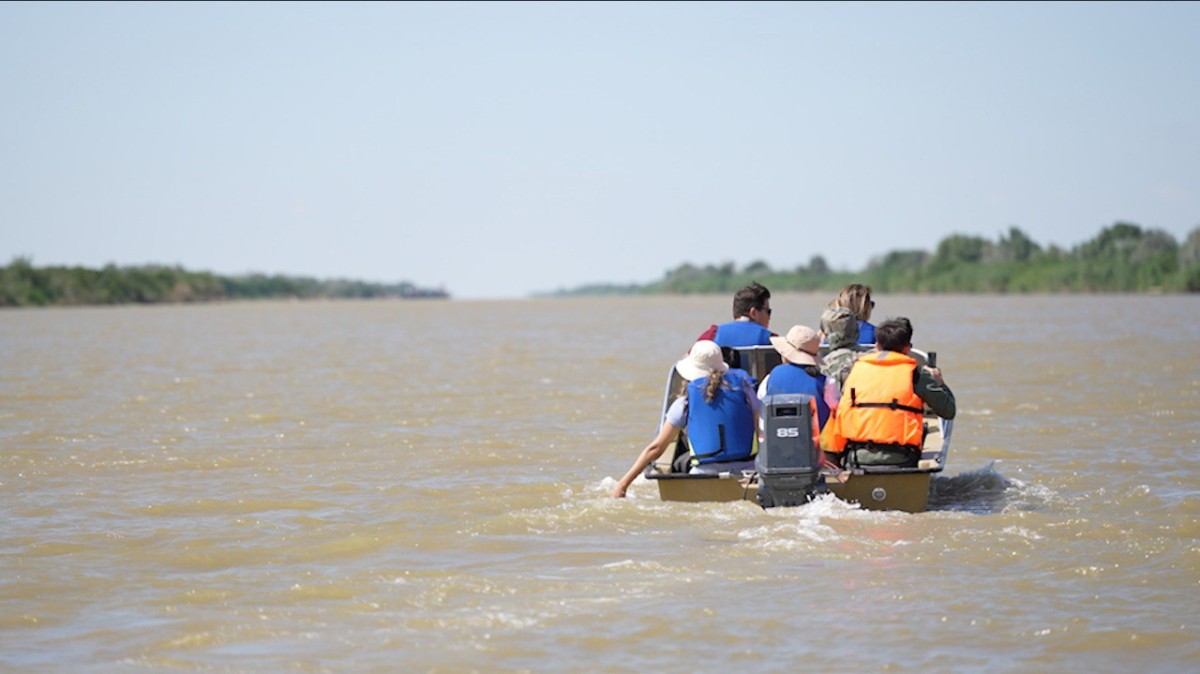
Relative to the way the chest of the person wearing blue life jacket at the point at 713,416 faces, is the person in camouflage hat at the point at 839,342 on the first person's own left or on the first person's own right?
on the first person's own right

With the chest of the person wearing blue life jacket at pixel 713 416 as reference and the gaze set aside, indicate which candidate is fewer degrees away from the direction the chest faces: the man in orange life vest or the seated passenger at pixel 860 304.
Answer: the seated passenger

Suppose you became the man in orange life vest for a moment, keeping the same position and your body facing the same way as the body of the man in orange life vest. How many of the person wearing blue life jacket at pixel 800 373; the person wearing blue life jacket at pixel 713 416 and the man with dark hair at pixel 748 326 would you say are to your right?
0

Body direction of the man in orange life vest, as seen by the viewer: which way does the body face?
away from the camera

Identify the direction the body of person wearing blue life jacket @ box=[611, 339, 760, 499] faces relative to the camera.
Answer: away from the camera

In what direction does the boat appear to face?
away from the camera

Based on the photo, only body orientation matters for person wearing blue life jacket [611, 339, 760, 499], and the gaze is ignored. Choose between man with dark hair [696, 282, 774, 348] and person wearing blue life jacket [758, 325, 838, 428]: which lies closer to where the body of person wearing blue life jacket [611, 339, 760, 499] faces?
the man with dark hair

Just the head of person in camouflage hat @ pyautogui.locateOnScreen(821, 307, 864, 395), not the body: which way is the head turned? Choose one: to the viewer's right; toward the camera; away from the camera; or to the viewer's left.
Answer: away from the camera

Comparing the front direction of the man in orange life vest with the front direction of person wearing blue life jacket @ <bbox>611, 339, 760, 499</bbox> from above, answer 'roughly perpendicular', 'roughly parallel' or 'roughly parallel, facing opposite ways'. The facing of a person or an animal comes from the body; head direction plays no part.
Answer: roughly parallel

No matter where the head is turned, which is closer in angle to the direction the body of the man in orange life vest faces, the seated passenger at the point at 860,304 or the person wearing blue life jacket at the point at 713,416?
the seated passenger

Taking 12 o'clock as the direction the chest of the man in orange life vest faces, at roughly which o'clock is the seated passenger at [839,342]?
The seated passenger is roughly at 11 o'clock from the man in orange life vest.

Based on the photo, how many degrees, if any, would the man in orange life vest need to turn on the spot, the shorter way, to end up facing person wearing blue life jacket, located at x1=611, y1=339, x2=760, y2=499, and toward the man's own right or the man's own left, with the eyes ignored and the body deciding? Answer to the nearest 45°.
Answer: approximately 90° to the man's own left

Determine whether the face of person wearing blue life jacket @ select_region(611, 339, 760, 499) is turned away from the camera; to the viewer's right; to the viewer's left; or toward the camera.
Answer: away from the camera

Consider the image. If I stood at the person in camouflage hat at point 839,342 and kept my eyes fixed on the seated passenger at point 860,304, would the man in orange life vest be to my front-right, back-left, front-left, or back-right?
back-right

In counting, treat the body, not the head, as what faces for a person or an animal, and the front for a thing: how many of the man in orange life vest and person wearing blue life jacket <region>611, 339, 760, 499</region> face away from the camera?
2
